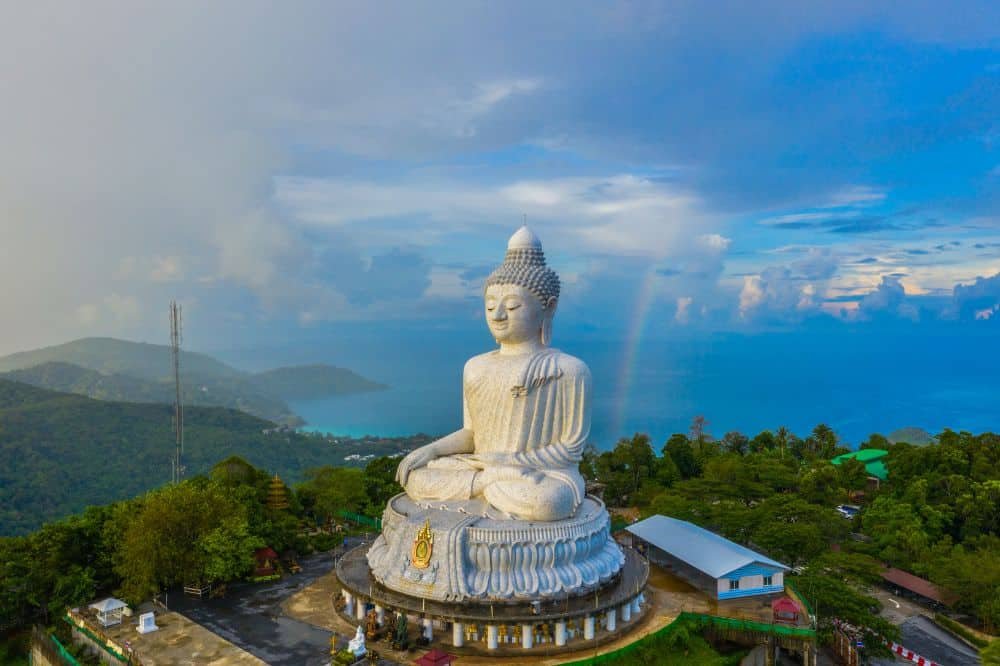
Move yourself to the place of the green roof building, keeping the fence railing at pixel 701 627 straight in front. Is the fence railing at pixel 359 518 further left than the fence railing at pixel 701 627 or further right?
right

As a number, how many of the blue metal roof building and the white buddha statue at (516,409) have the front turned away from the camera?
0

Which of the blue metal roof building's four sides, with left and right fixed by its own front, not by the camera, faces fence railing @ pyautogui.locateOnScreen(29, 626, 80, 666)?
right

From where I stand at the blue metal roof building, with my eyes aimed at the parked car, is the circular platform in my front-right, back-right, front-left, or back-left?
back-left

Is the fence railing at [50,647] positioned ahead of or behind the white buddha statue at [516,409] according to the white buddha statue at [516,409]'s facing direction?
ahead

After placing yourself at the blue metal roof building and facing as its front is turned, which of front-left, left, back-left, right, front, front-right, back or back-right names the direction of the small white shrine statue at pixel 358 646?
right

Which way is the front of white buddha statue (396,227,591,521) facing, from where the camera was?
facing the viewer and to the left of the viewer

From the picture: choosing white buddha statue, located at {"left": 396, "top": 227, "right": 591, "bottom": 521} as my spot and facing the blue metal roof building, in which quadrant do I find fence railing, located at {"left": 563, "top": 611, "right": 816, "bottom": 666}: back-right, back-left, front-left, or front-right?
front-right

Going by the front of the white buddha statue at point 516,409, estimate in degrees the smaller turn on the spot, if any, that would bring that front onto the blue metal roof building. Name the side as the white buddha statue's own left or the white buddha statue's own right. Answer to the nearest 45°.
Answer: approximately 135° to the white buddha statue's own left

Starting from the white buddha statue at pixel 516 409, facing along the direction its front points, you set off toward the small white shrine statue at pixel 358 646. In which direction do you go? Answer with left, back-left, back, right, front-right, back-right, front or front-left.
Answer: front

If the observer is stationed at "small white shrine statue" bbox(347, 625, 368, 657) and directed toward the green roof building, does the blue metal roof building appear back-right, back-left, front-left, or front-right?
front-right

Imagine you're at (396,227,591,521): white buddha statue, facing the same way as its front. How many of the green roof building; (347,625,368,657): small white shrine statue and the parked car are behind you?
2

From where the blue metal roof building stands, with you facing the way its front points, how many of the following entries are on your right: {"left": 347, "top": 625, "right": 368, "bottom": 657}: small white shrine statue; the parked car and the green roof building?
1

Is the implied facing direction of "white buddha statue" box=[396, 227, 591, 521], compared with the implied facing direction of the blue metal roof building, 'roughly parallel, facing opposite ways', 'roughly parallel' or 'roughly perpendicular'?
roughly perpendicular
